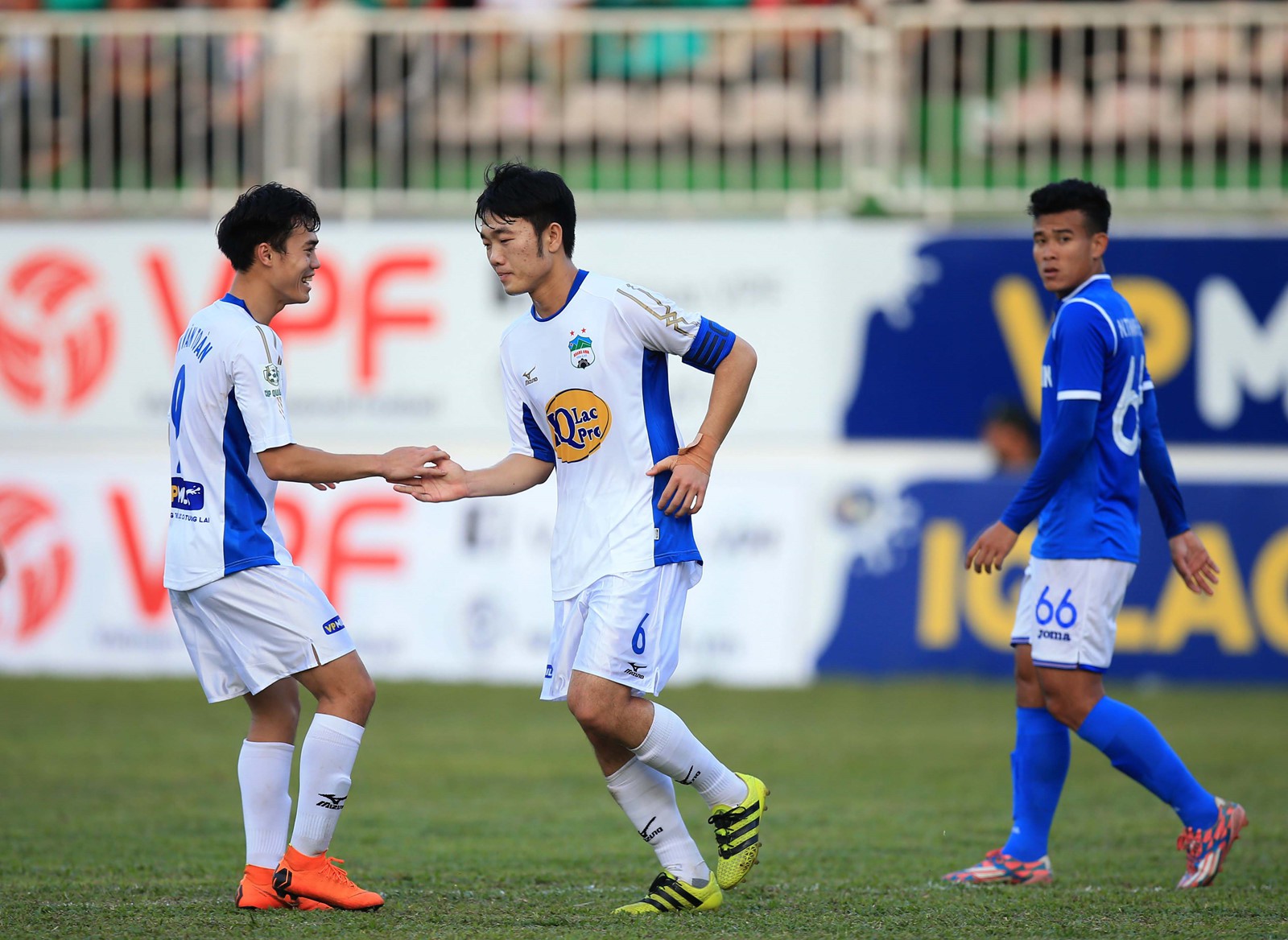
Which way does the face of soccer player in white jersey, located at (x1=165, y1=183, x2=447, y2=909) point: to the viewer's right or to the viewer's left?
to the viewer's right

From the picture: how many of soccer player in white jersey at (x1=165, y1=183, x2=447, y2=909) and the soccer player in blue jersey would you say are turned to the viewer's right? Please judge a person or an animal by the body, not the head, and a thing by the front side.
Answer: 1

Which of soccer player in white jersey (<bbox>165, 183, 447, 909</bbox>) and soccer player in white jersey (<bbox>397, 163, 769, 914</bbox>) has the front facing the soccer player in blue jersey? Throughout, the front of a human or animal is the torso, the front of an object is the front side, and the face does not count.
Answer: soccer player in white jersey (<bbox>165, 183, 447, 909</bbox>)

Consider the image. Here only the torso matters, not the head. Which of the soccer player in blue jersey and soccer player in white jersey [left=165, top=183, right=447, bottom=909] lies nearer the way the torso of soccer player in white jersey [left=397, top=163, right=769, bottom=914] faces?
the soccer player in white jersey

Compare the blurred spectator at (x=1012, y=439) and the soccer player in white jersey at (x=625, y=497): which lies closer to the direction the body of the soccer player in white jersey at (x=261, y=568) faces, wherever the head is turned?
the soccer player in white jersey

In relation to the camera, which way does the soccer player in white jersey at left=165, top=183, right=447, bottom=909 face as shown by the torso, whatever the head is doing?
to the viewer's right

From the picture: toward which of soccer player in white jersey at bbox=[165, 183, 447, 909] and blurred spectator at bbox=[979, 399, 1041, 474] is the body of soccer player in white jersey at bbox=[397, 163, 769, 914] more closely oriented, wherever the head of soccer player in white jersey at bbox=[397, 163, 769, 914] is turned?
the soccer player in white jersey

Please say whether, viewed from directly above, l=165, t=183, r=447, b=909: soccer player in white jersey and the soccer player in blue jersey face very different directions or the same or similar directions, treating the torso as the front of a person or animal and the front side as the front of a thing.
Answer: very different directions
